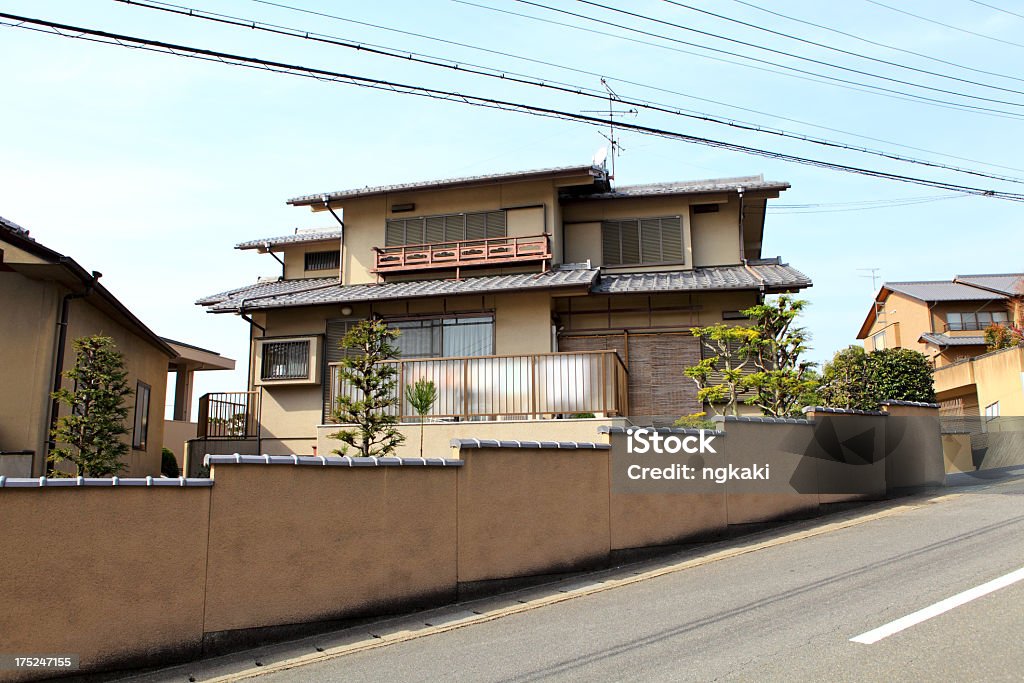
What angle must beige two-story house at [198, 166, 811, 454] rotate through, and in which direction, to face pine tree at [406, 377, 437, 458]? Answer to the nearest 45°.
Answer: approximately 45° to its right

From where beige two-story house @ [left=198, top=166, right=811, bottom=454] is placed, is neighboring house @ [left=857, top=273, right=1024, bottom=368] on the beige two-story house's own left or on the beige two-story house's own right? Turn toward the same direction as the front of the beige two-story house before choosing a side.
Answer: on the beige two-story house's own left

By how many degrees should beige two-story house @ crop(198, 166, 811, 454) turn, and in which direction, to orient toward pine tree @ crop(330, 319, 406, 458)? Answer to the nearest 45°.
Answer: approximately 45° to its right

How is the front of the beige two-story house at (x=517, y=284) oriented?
toward the camera

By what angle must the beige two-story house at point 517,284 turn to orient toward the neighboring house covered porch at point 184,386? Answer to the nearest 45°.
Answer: approximately 135° to its right

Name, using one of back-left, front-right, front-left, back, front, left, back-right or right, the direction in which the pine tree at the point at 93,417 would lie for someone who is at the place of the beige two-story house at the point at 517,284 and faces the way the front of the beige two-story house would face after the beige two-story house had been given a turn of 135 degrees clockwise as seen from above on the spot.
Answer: left

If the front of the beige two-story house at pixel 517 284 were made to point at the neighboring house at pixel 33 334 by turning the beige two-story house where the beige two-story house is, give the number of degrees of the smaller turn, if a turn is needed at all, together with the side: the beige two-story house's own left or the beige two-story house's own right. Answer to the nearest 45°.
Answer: approximately 45° to the beige two-story house's own right

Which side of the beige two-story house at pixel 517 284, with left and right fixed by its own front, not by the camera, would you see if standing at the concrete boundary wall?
front
